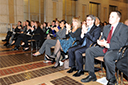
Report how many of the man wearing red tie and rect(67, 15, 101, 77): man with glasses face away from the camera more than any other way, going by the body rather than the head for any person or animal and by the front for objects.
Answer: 0

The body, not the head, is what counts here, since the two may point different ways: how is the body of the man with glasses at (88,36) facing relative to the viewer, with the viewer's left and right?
facing the viewer and to the left of the viewer

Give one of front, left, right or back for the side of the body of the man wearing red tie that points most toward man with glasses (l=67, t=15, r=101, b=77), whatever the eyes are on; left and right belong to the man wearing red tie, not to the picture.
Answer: right

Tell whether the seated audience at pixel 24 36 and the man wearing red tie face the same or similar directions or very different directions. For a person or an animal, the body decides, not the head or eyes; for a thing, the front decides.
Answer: same or similar directions

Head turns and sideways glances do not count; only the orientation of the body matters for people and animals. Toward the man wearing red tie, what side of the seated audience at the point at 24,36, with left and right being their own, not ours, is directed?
left

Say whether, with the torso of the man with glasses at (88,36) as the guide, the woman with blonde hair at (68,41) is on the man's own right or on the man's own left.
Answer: on the man's own right

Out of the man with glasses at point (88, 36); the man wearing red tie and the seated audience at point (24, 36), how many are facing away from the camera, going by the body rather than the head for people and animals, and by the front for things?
0

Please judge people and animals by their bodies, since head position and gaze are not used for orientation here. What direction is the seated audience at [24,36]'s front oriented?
to the viewer's left

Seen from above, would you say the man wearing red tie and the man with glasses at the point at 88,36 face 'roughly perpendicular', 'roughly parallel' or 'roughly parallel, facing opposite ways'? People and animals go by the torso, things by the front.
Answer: roughly parallel
